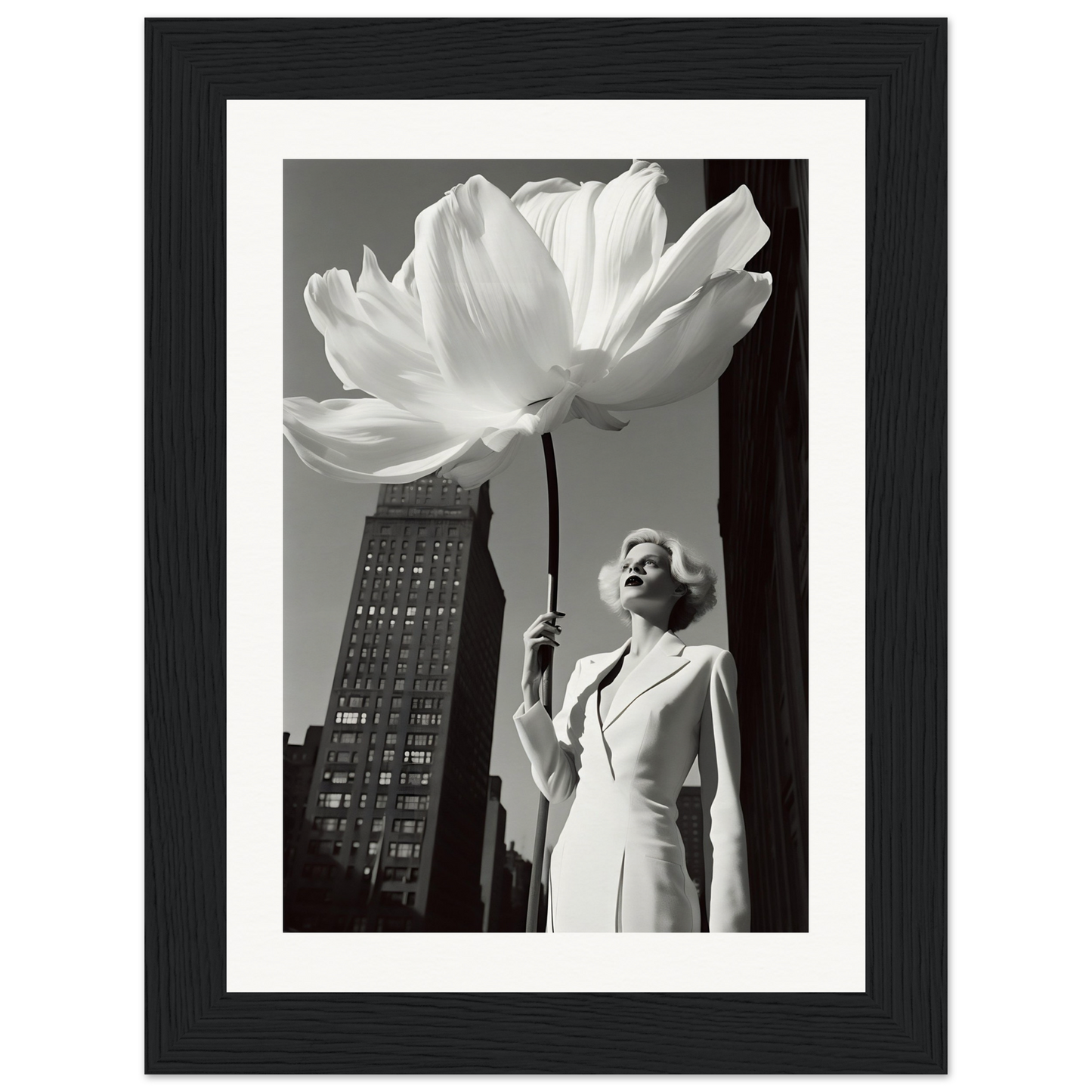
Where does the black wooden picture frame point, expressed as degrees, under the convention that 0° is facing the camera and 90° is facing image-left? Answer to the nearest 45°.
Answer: approximately 0°
